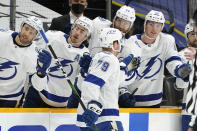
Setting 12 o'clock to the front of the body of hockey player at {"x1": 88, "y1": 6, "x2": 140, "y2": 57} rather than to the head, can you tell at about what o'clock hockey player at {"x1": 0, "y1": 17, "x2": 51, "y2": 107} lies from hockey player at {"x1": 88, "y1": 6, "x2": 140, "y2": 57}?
hockey player at {"x1": 0, "y1": 17, "x2": 51, "y2": 107} is roughly at 2 o'clock from hockey player at {"x1": 88, "y1": 6, "x2": 140, "y2": 57}.

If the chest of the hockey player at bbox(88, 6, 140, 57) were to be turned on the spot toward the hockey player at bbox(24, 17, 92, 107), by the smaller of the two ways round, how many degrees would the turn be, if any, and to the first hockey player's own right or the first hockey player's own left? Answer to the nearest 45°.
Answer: approximately 45° to the first hockey player's own right

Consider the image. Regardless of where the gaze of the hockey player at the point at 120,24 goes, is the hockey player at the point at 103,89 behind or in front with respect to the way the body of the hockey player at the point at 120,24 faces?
in front

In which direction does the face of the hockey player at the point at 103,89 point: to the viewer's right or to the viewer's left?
to the viewer's right

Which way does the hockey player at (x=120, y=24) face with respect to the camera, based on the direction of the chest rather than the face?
toward the camera
